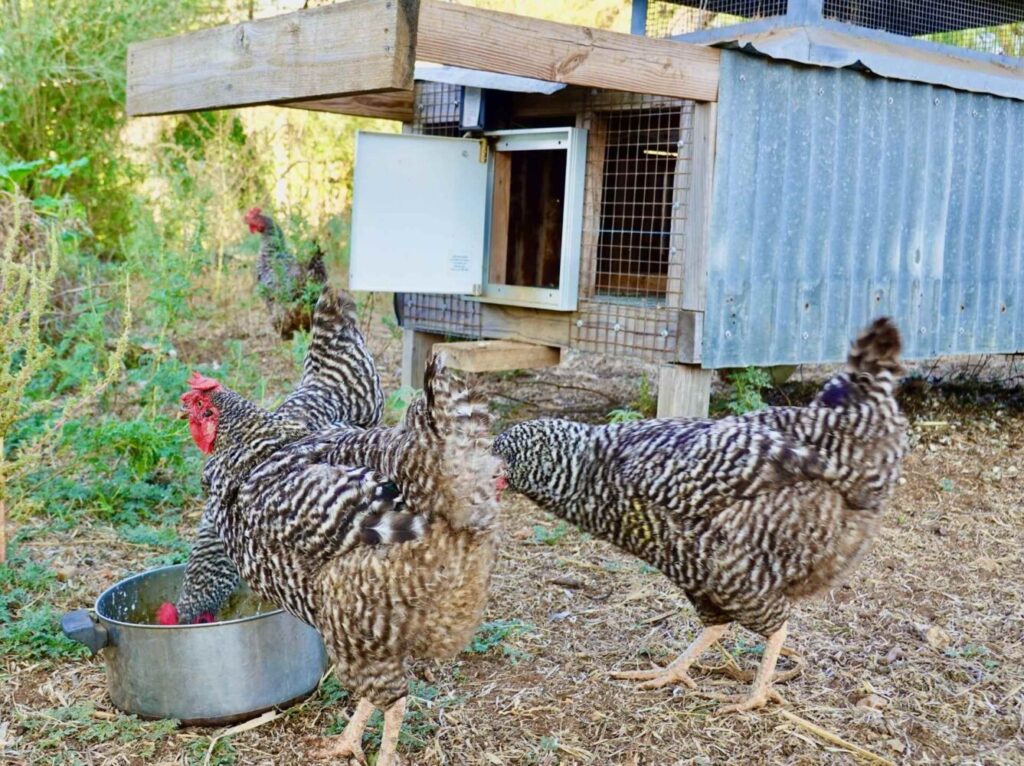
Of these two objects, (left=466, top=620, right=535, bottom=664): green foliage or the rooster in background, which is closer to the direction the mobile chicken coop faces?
the green foliage

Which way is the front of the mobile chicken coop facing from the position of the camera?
facing the viewer and to the left of the viewer

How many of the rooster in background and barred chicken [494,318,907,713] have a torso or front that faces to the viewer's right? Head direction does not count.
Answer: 0

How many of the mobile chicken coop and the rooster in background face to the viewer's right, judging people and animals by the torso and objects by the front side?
0

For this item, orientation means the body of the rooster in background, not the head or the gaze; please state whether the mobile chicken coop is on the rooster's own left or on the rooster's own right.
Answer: on the rooster's own left

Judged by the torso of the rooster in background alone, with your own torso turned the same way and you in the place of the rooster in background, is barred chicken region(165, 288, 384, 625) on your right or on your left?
on your left

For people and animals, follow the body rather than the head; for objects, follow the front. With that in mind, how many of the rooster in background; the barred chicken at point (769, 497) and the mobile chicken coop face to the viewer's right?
0

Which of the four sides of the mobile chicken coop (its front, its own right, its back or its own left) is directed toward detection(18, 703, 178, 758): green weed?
front

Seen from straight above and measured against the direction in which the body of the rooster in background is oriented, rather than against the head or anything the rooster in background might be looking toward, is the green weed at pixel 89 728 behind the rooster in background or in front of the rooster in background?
in front

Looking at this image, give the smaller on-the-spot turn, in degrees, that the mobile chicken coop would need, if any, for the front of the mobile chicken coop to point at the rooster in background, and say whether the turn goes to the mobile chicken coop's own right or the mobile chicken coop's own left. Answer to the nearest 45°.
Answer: approximately 90° to the mobile chicken coop's own right

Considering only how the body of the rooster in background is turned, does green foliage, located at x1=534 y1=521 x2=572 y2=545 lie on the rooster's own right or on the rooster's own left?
on the rooster's own left

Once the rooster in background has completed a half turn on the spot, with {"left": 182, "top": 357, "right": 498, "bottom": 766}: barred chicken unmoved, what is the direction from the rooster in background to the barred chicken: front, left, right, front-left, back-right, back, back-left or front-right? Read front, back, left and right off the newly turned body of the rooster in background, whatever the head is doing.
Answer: back-right

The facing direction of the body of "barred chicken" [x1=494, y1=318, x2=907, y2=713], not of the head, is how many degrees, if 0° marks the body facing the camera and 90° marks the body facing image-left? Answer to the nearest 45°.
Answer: approximately 90°
